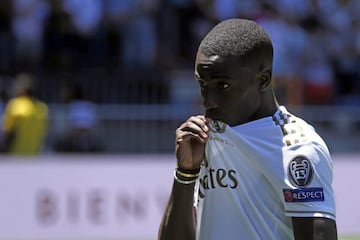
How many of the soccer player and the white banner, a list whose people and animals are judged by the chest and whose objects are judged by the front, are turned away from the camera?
0

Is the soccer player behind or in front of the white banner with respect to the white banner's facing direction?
in front

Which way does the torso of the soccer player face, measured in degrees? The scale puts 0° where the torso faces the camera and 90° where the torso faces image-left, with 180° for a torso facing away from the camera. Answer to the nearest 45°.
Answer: approximately 45°
